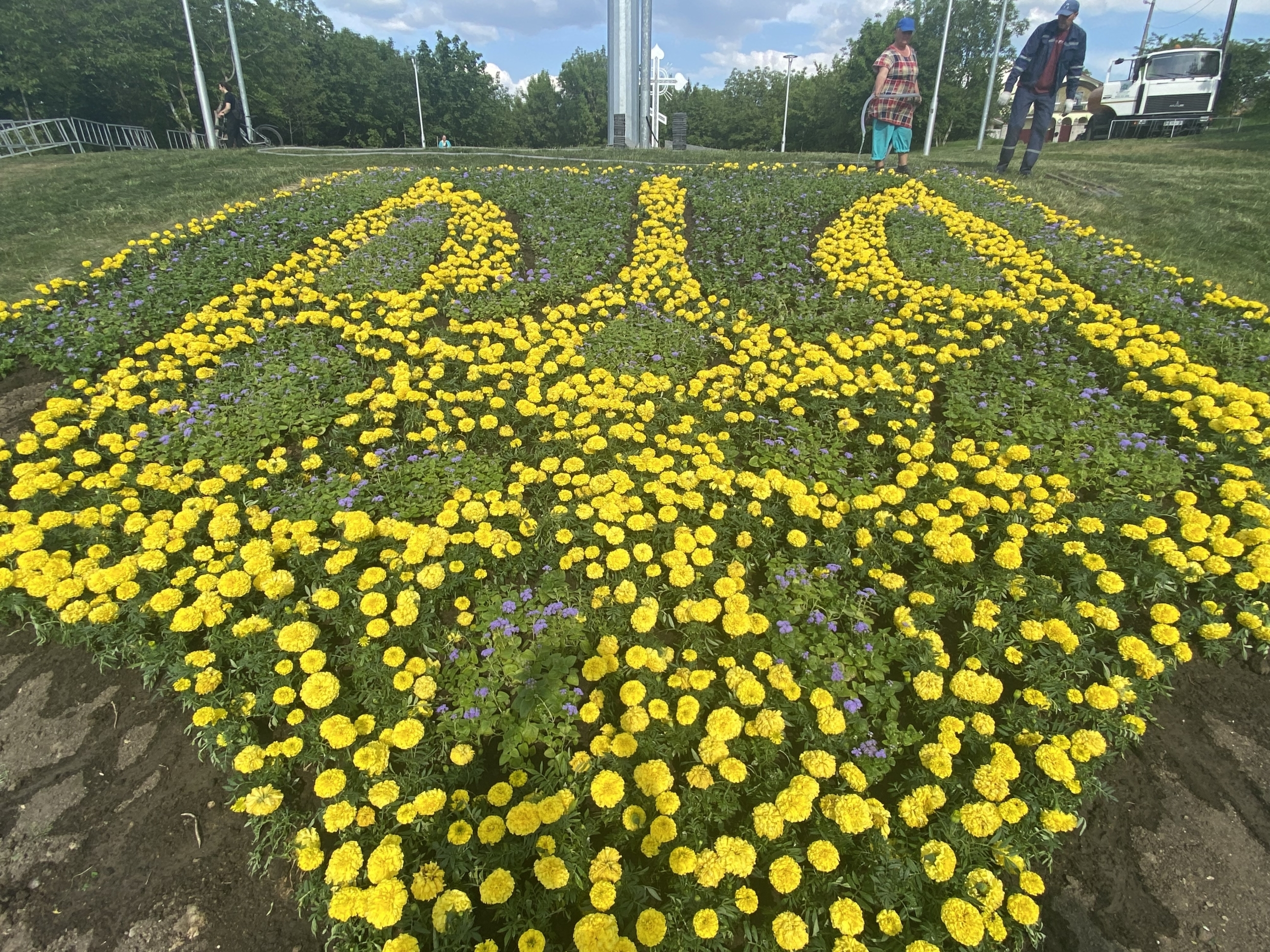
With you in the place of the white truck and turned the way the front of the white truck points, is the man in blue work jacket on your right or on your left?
on your right

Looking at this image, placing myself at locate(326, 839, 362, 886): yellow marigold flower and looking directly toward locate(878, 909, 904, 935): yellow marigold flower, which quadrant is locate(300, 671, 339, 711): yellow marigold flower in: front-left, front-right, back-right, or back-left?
back-left

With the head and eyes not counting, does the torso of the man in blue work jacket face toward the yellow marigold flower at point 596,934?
yes

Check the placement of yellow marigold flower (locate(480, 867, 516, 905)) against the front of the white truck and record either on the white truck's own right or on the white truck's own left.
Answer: on the white truck's own right

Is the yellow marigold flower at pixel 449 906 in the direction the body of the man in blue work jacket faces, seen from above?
yes

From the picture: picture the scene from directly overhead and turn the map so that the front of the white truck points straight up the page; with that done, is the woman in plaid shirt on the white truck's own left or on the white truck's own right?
on the white truck's own right
